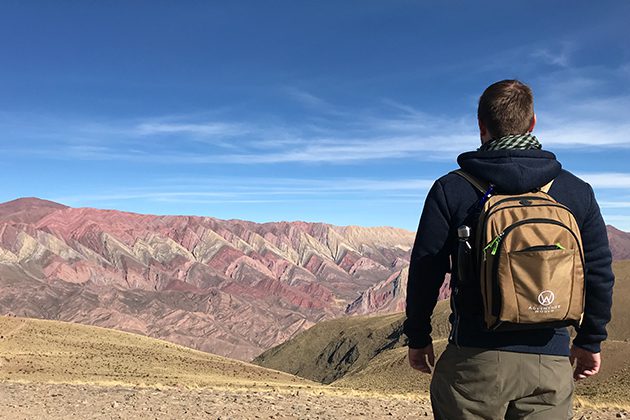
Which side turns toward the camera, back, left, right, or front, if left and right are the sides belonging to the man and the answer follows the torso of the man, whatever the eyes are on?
back

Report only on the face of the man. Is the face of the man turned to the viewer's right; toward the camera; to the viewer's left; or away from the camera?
away from the camera
